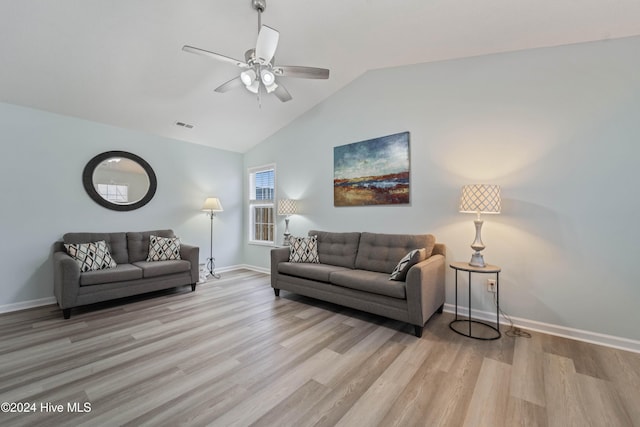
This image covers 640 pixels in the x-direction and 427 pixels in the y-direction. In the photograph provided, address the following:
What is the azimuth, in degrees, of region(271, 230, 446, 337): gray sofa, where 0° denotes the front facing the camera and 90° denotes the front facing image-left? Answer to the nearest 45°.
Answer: approximately 45°

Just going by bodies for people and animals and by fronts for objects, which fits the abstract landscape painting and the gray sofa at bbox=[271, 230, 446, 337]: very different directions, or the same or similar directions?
same or similar directions

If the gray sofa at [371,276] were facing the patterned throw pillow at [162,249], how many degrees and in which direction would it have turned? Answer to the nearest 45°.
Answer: approximately 45° to its right

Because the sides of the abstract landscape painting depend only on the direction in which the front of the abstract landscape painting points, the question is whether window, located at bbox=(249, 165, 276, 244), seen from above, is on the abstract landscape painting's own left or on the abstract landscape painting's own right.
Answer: on the abstract landscape painting's own right

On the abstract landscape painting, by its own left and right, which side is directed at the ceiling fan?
front

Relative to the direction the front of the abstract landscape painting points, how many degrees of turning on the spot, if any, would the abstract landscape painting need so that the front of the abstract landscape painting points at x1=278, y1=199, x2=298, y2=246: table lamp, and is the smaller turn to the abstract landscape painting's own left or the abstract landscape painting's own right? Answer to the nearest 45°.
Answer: approximately 45° to the abstract landscape painting's own right

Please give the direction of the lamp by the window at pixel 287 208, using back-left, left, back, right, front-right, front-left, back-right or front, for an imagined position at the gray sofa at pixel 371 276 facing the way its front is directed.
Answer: right

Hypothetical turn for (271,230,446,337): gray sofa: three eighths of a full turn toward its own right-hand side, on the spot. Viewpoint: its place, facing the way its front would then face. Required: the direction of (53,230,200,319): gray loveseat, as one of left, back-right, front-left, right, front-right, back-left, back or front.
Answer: left

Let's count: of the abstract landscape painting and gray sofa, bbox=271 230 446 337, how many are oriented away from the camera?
0

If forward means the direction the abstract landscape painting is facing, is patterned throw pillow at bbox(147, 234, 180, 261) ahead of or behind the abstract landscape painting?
ahead

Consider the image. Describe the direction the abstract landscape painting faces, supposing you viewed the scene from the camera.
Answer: facing the viewer and to the left of the viewer

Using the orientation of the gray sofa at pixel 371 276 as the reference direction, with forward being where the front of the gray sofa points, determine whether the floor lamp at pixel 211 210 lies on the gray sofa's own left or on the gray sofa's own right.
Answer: on the gray sofa's own right

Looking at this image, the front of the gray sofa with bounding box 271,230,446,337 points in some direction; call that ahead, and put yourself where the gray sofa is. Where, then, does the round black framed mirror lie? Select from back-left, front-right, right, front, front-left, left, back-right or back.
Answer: front-right
